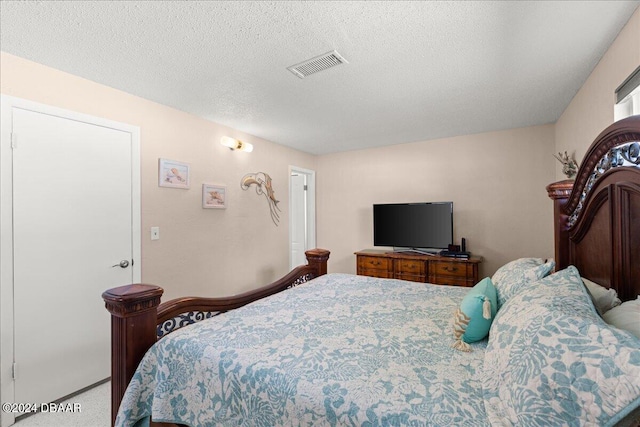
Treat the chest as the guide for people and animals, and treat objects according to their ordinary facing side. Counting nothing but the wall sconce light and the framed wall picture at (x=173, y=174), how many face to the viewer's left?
0

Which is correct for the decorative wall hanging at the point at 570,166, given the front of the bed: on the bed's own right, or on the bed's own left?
on the bed's own right

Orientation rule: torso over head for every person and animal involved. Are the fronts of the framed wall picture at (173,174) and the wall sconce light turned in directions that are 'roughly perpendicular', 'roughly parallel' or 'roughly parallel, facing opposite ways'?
roughly parallel

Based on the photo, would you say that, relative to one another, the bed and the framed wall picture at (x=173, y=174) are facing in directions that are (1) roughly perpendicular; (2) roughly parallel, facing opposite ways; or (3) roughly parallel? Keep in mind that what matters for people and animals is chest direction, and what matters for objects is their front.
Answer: roughly parallel, facing opposite ways

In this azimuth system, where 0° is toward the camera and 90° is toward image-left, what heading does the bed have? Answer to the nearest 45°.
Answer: approximately 90°

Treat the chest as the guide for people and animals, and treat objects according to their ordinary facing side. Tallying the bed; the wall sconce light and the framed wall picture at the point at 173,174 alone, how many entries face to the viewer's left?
1

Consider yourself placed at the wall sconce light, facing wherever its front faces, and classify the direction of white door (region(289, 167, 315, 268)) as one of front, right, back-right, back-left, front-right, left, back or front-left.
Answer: left

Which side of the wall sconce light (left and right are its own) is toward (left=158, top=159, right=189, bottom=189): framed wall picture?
right

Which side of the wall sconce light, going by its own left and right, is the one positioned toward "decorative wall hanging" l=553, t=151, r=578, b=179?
front

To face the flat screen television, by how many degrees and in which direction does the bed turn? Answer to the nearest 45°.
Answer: approximately 90° to its right

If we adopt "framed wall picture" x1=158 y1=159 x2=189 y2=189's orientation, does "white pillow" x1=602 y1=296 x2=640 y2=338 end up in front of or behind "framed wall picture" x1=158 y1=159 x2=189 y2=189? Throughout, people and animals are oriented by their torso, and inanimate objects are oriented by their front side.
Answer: in front

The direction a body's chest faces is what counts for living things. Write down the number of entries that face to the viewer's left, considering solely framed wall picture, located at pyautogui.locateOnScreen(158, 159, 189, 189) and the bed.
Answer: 1

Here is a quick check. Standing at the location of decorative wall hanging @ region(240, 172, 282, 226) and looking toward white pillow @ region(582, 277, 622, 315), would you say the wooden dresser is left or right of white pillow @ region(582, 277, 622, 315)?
left

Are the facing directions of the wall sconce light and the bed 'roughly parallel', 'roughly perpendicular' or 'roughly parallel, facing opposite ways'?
roughly parallel, facing opposite ways

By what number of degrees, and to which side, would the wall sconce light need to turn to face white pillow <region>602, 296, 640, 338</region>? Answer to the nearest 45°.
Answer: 0° — it already faces it
